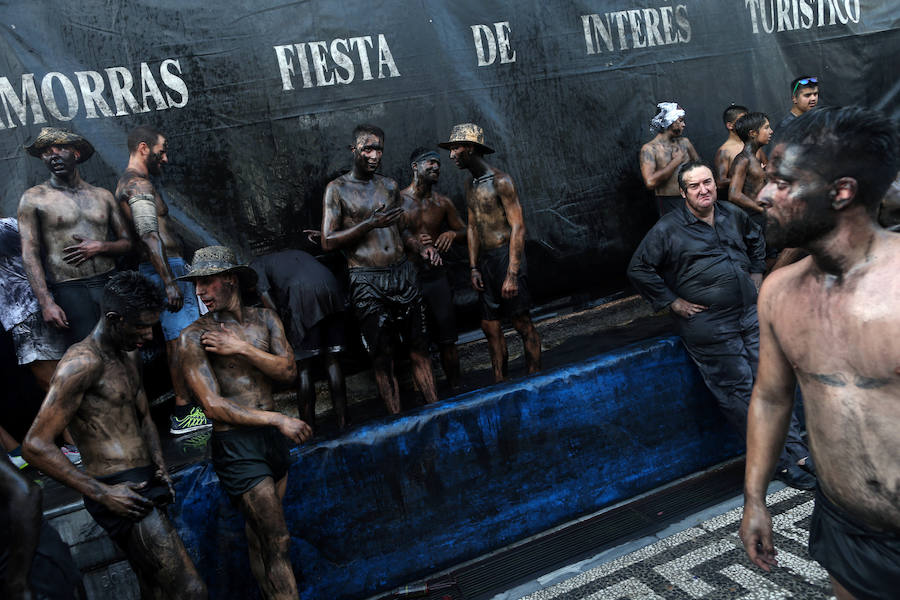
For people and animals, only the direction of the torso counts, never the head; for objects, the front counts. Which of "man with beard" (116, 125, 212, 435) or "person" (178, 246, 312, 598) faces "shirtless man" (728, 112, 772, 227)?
the man with beard

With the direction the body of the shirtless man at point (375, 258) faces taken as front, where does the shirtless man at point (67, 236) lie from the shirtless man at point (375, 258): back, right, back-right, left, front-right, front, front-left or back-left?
back-right

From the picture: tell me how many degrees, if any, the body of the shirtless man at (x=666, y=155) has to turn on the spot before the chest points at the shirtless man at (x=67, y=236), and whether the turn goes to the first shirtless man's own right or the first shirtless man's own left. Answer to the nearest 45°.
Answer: approximately 90° to the first shirtless man's own right

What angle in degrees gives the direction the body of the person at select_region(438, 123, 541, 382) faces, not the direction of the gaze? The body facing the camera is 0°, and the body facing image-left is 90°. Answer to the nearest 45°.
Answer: approximately 45°

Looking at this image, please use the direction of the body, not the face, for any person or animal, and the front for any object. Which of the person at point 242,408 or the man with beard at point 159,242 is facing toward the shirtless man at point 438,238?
the man with beard

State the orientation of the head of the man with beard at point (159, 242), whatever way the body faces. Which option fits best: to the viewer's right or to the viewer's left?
to the viewer's right
